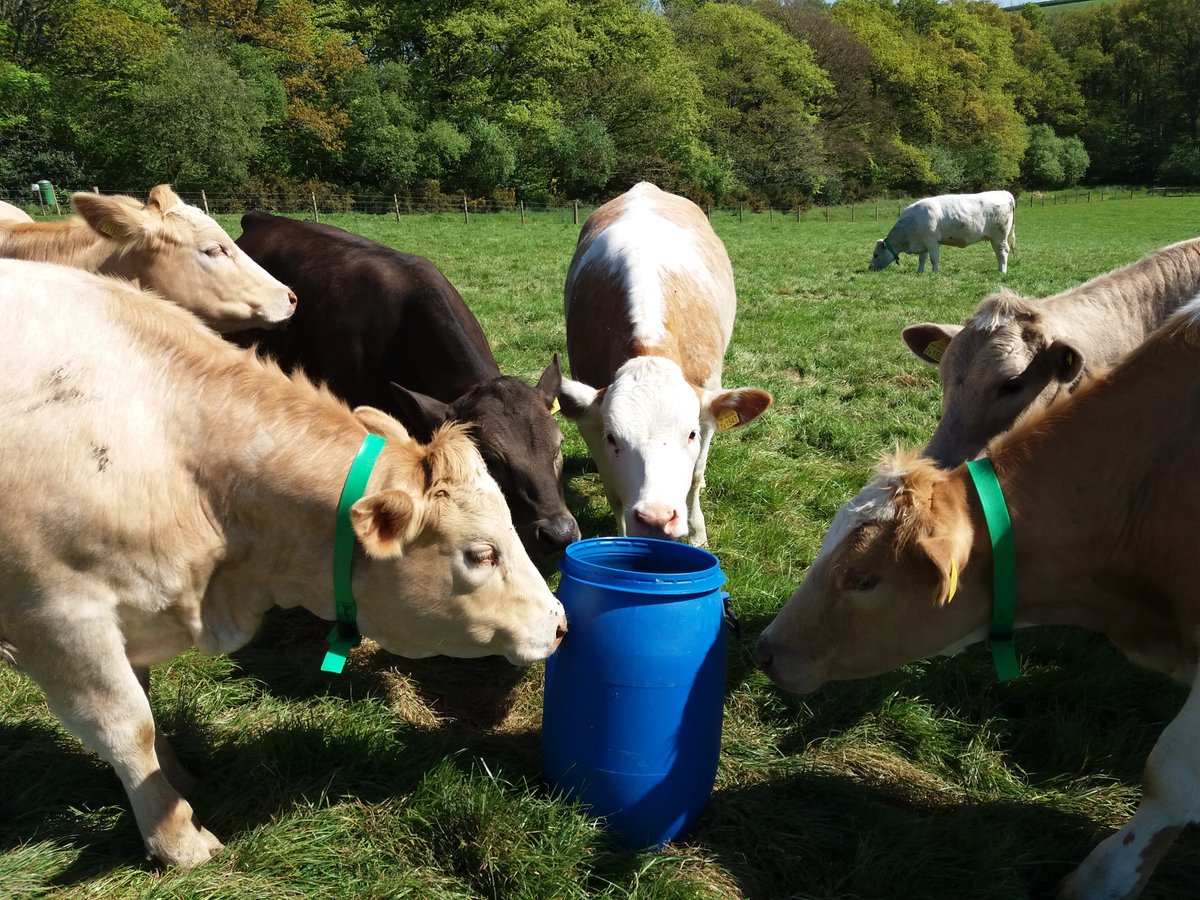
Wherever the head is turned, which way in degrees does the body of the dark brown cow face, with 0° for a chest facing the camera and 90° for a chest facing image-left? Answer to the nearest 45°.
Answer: approximately 315°

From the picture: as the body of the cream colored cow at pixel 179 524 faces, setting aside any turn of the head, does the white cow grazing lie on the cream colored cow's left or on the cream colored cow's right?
on the cream colored cow's left

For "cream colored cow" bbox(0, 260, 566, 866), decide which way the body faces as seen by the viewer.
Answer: to the viewer's right

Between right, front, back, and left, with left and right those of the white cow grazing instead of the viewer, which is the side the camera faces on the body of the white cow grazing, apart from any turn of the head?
left

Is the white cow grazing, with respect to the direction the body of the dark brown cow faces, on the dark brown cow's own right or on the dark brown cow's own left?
on the dark brown cow's own left

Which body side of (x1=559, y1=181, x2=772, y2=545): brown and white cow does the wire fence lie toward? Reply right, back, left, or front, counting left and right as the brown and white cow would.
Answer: back

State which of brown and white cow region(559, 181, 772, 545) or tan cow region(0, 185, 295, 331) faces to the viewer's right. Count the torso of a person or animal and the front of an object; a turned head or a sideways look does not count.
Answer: the tan cow

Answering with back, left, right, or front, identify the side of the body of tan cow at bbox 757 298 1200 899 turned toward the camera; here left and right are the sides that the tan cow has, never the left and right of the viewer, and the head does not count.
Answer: left

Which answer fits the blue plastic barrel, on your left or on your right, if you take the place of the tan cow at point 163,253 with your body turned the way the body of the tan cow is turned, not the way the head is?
on your right

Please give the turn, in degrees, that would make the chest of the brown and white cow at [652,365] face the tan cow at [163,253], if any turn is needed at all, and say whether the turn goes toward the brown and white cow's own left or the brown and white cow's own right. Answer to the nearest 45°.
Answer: approximately 90° to the brown and white cow's own right

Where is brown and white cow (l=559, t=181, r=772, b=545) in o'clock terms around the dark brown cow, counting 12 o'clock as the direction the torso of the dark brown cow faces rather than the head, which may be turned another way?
The brown and white cow is roughly at 11 o'clock from the dark brown cow.

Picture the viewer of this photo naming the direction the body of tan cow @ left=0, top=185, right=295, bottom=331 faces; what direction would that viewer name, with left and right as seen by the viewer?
facing to the right of the viewer
